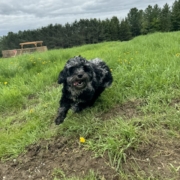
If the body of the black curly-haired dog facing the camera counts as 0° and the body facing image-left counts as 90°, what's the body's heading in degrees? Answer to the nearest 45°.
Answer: approximately 45°

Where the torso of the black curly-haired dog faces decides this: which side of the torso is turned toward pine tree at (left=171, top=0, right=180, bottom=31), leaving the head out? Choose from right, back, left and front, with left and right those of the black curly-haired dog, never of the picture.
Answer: back
